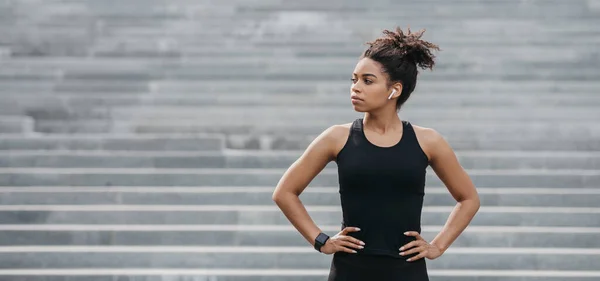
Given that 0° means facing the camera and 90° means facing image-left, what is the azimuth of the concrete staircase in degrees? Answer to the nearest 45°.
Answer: approximately 0°

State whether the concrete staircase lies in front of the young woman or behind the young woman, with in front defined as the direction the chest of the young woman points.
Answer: behind

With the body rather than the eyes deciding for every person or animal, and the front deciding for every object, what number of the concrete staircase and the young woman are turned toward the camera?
2

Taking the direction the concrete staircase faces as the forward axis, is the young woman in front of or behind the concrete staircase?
in front
